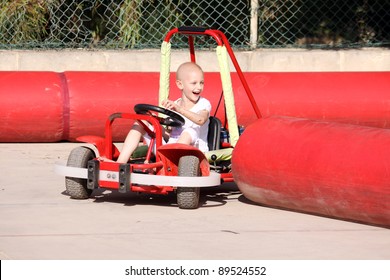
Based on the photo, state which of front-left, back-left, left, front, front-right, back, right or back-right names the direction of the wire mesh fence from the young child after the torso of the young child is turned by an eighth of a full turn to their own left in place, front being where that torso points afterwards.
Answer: back

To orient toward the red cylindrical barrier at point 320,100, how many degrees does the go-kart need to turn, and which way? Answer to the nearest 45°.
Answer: approximately 180°

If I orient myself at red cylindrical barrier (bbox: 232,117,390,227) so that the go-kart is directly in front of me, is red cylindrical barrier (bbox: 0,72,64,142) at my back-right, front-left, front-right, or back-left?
front-right

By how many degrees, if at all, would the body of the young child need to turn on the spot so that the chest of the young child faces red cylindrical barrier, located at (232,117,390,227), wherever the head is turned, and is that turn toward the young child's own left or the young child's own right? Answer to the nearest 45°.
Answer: approximately 90° to the young child's own left

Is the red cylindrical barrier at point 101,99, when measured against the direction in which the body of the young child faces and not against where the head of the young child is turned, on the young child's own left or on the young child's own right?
on the young child's own right

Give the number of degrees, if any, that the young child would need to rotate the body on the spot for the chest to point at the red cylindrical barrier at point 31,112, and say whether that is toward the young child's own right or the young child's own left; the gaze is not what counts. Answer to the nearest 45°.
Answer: approximately 90° to the young child's own right

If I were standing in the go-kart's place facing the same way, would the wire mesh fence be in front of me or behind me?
behind

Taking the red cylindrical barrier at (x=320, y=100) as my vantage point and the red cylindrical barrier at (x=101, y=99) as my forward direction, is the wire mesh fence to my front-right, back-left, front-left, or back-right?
front-right

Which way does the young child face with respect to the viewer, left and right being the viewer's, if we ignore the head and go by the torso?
facing the viewer and to the left of the viewer
